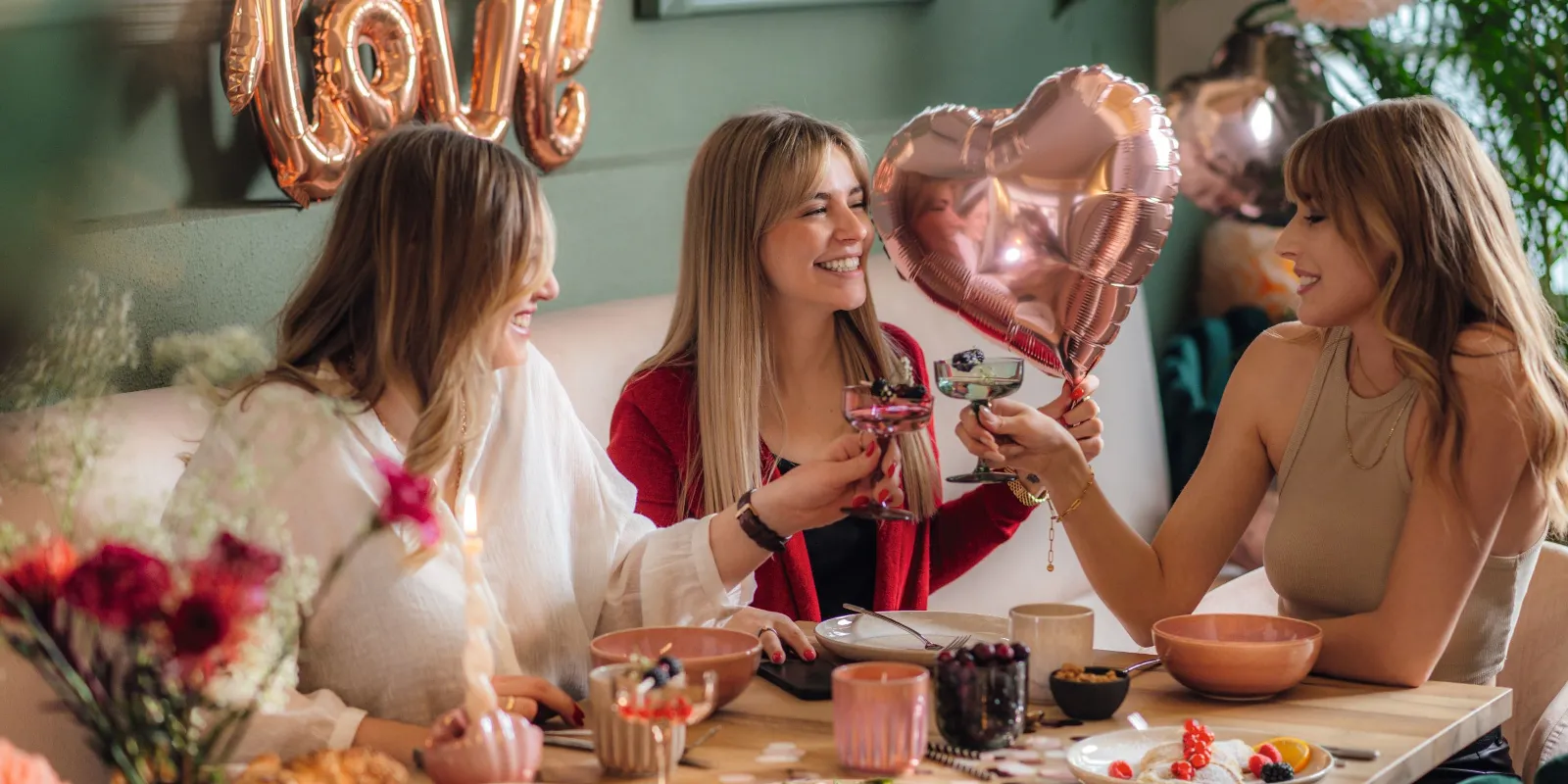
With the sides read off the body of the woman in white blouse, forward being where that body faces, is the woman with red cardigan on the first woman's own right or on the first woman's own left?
on the first woman's own left

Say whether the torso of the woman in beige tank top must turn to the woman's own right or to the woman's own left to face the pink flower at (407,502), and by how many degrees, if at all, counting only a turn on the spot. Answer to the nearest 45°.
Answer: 0° — they already face it

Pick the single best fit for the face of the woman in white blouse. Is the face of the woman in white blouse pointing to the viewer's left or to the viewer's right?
to the viewer's right

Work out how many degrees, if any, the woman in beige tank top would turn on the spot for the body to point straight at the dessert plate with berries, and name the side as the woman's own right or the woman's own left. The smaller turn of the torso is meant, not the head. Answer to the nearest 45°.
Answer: approximately 45° to the woman's own left

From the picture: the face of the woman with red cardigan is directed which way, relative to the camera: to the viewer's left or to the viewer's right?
to the viewer's right

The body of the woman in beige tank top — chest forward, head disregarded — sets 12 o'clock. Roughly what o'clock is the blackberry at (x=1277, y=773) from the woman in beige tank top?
The blackberry is roughly at 11 o'clock from the woman in beige tank top.

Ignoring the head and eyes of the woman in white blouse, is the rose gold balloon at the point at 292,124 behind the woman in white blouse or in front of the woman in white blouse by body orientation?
behind

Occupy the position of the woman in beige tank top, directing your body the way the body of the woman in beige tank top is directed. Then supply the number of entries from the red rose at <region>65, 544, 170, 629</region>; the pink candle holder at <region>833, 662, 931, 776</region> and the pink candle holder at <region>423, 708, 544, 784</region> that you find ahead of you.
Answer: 3

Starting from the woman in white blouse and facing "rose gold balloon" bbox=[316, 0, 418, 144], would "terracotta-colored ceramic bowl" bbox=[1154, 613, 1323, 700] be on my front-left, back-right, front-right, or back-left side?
back-right

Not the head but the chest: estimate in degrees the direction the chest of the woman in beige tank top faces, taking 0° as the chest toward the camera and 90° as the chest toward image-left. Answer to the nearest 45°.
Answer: approximately 45°
